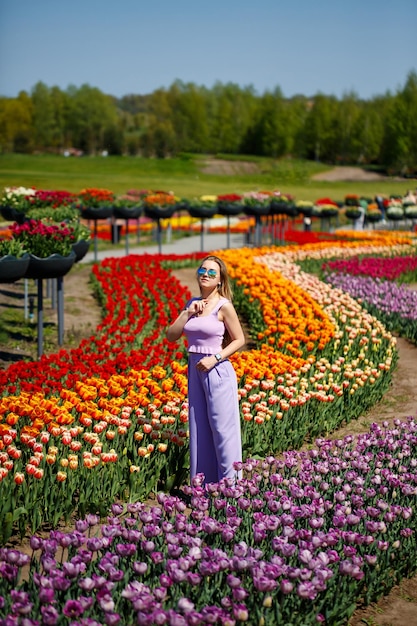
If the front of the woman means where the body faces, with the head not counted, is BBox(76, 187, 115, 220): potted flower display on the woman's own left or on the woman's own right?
on the woman's own right

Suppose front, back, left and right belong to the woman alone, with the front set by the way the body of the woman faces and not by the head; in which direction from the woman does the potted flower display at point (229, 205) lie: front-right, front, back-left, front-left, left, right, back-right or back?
back-right

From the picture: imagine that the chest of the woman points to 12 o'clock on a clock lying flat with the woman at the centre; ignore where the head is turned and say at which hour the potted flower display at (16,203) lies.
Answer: The potted flower display is roughly at 4 o'clock from the woman.

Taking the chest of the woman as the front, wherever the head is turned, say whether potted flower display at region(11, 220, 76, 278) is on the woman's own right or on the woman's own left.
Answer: on the woman's own right

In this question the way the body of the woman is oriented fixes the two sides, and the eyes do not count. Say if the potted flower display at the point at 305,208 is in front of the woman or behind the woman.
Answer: behind

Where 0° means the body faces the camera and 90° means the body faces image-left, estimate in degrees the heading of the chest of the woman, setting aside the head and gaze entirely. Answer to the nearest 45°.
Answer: approximately 45°

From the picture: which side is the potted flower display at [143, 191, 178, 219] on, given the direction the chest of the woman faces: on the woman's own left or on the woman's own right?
on the woman's own right

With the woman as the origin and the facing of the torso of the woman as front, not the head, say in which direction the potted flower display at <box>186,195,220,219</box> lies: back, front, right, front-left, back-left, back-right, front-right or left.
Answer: back-right

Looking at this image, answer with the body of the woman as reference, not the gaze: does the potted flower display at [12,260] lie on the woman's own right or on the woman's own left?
on the woman's own right
